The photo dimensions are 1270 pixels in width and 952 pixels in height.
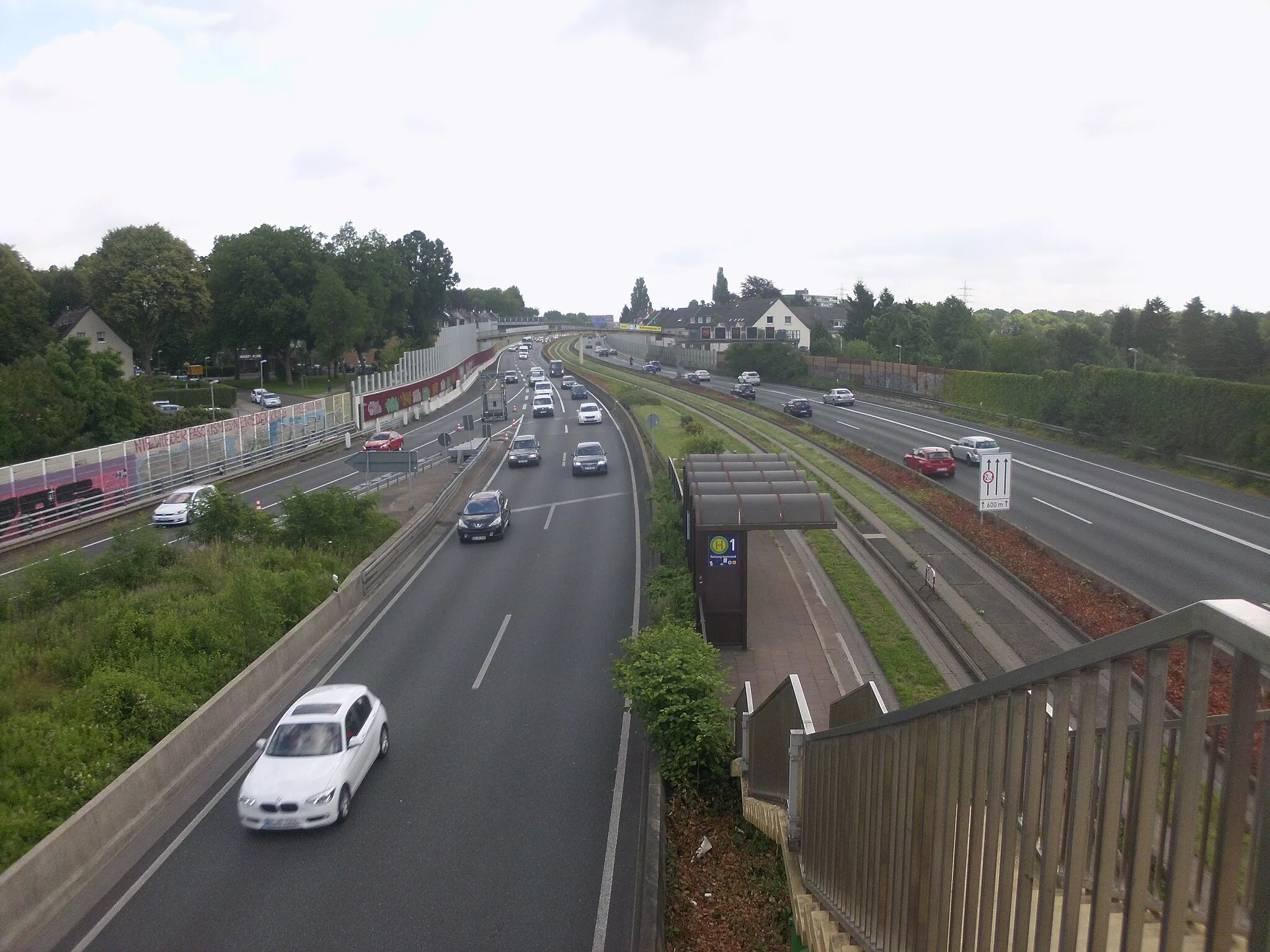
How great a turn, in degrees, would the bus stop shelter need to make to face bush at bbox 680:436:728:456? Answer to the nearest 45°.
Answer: approximately 90° to its left

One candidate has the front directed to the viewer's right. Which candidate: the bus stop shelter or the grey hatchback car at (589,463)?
the bus stop shelter

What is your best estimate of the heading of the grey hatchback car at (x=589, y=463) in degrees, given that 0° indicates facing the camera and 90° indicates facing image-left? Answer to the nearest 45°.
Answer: approximately 0°

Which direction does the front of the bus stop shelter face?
to the viewer's right

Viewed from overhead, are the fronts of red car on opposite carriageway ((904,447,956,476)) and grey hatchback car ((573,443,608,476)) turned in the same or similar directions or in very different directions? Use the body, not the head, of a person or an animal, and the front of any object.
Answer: very different directions

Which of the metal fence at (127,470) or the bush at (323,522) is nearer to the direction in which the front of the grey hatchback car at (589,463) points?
the bush

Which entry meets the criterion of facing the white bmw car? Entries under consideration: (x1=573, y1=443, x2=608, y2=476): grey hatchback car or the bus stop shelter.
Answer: the grey hatchback car

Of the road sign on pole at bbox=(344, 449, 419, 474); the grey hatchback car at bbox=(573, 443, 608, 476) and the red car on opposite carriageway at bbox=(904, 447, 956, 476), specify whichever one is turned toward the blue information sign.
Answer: the grey hatchback car

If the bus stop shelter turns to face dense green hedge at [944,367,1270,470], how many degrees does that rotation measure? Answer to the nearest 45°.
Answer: approximately 45° to its left

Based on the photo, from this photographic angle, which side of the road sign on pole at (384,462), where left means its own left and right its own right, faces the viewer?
back

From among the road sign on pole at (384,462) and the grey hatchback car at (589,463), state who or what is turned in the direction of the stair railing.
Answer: the grey hatchback car

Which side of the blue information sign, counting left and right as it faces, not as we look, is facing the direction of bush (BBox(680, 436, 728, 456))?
back

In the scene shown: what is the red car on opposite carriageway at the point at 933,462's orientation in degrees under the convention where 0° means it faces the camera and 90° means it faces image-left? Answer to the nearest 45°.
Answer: approximately 135°
